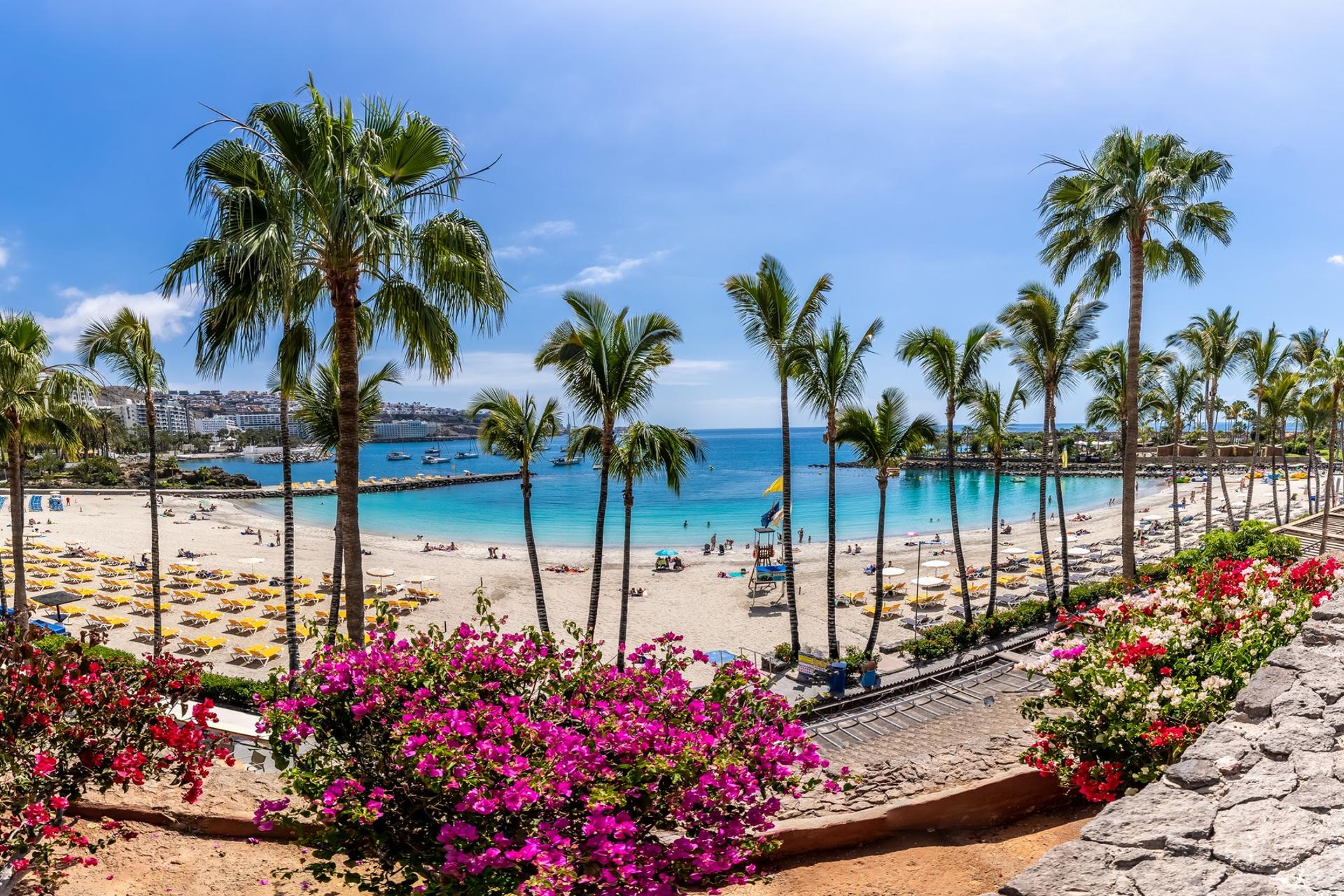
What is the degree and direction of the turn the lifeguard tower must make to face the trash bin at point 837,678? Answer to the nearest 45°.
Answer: approximately 180°

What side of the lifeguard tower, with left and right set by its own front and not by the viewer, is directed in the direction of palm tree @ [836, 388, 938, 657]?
back

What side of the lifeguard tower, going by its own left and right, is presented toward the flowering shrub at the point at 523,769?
back

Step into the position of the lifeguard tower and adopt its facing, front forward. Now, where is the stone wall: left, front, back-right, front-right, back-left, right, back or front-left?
back

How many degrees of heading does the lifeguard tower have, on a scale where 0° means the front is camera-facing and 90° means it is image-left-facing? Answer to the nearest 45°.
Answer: approximately 180°

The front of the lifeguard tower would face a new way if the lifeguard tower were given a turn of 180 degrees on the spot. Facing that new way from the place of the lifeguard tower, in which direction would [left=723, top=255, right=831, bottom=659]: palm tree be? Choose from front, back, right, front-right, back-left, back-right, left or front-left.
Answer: front

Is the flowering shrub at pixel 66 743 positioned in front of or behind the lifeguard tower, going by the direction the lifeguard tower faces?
behind

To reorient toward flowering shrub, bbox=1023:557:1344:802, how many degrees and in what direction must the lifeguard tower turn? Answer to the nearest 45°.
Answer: approximately 180°
